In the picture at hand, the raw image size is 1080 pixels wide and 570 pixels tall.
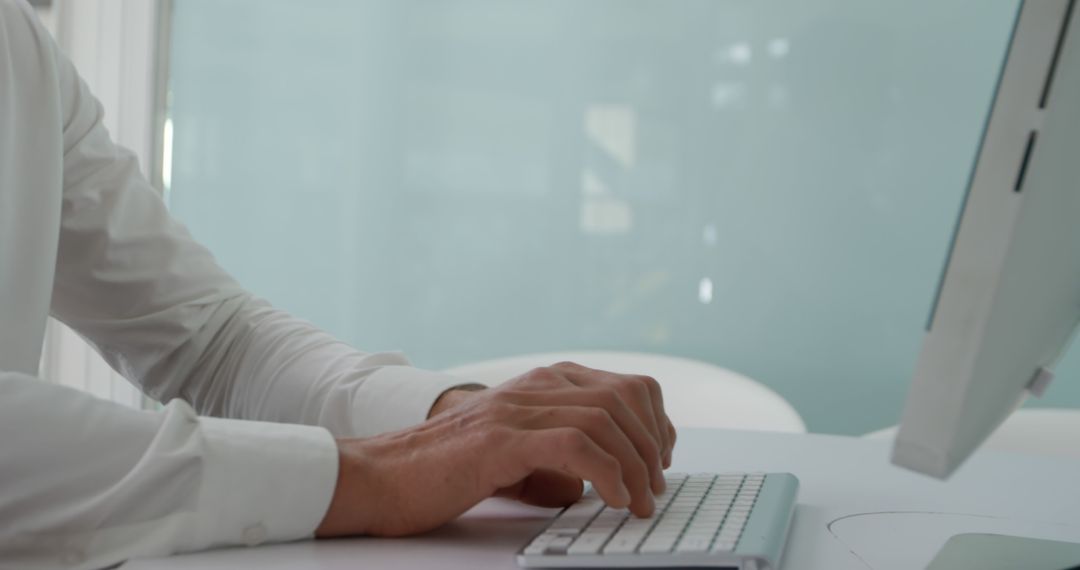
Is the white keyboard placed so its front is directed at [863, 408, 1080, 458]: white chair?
no

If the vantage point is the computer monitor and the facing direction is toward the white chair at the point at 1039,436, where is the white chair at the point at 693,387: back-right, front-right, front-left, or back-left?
front-left

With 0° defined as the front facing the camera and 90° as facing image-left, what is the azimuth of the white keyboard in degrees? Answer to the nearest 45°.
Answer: approximately 90°

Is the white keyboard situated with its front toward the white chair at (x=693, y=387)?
no
